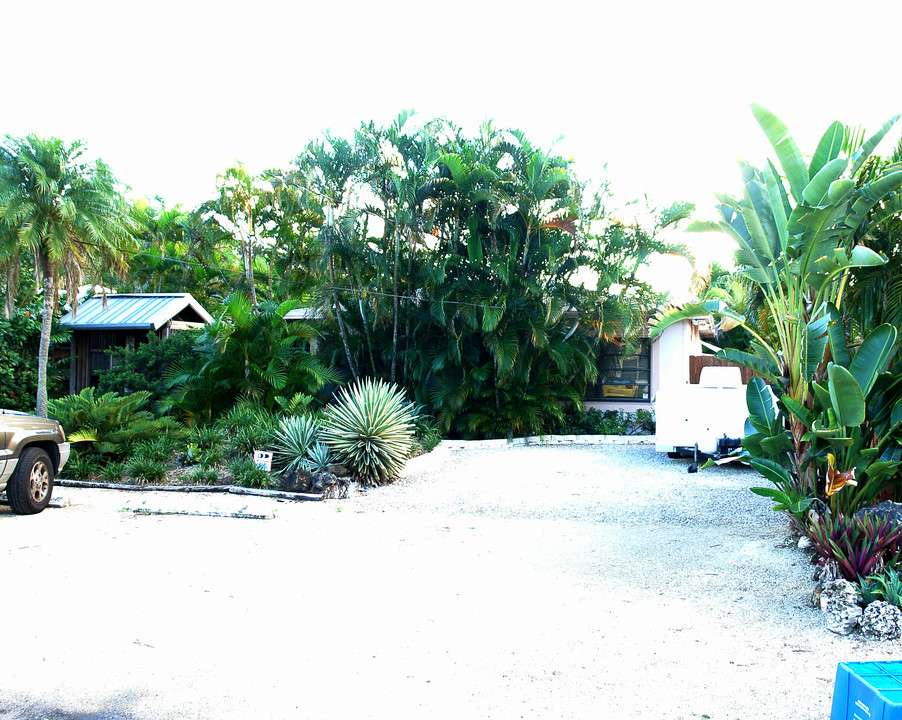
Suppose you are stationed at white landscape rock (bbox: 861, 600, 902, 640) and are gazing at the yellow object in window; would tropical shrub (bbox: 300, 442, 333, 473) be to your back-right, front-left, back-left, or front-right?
front-left

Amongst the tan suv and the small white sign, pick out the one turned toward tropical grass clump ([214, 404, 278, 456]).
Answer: the tan suv

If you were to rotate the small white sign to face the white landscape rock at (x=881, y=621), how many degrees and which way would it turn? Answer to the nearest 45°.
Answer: approximately 45° to its left

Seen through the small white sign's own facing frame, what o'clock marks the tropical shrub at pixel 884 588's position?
The tropical shrub is roughly at 11 o'clock from the small white sign.

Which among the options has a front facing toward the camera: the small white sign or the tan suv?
the small white sign

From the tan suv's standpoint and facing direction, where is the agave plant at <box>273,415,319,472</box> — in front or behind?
in front

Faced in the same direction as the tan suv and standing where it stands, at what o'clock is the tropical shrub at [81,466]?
The tropical shrub is roughly at 11 o'clock from the tan suv.

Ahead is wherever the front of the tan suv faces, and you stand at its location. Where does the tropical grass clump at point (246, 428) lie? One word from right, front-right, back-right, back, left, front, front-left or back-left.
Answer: front

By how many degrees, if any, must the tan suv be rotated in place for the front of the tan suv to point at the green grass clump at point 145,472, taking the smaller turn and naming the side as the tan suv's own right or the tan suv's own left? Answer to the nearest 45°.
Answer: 0° — it already faces it

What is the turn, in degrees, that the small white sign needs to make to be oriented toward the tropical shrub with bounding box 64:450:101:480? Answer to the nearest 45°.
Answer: approximately 135° to its right

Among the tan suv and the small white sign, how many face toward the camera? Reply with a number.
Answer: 1

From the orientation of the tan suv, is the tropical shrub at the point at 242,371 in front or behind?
in front

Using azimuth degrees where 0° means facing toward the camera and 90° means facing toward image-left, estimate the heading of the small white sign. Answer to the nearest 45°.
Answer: approximately 0°

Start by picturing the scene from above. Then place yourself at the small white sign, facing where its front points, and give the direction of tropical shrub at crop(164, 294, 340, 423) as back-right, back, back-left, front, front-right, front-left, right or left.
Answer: back

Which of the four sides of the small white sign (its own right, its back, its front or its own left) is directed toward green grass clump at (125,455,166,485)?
right
